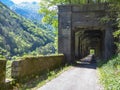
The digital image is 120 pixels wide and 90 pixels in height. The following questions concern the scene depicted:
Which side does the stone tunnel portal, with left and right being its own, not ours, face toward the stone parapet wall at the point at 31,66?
front

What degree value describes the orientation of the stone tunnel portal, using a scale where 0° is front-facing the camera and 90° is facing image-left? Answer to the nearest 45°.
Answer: approximately 0°
